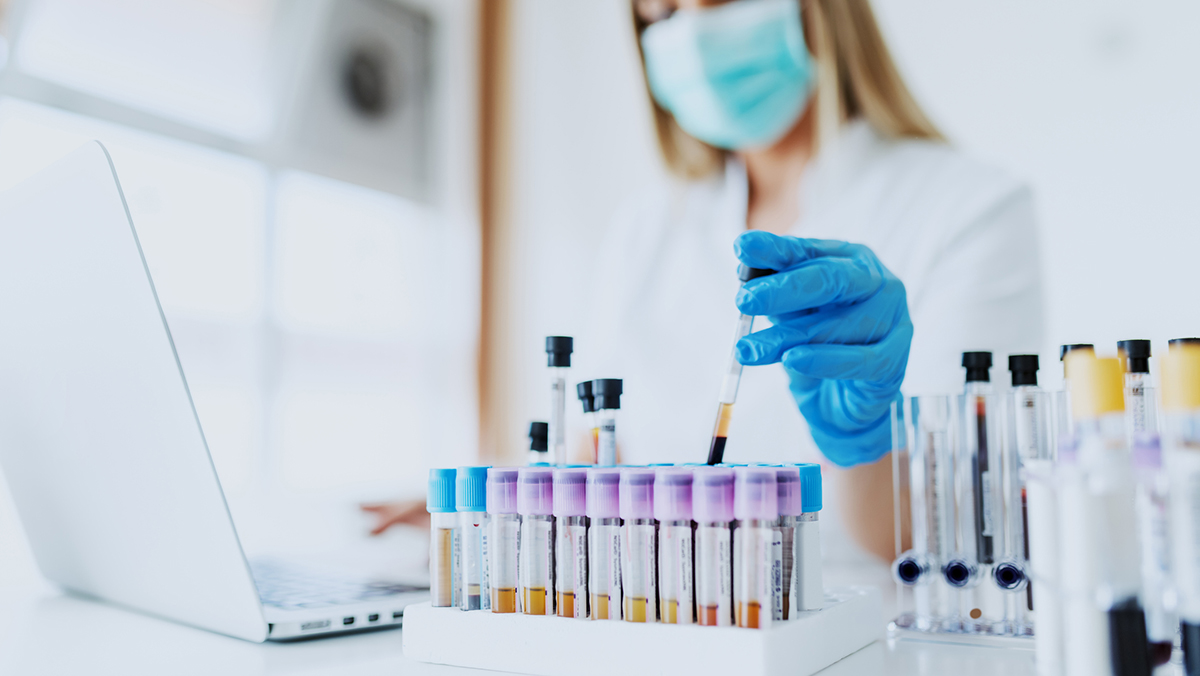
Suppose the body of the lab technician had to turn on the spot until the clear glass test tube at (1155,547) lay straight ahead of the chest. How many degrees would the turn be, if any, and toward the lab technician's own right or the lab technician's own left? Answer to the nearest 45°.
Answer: approximately 45° to the lab technician's own left

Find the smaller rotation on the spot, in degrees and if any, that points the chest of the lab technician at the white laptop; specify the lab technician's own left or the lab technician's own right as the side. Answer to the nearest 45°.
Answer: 0° — they already face it

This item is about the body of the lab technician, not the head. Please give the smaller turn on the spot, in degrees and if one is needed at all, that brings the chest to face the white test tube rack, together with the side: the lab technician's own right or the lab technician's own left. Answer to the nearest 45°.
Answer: approximately 45° to the lab technician's own left

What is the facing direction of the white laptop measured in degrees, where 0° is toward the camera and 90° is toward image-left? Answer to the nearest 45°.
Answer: approximately 225°
